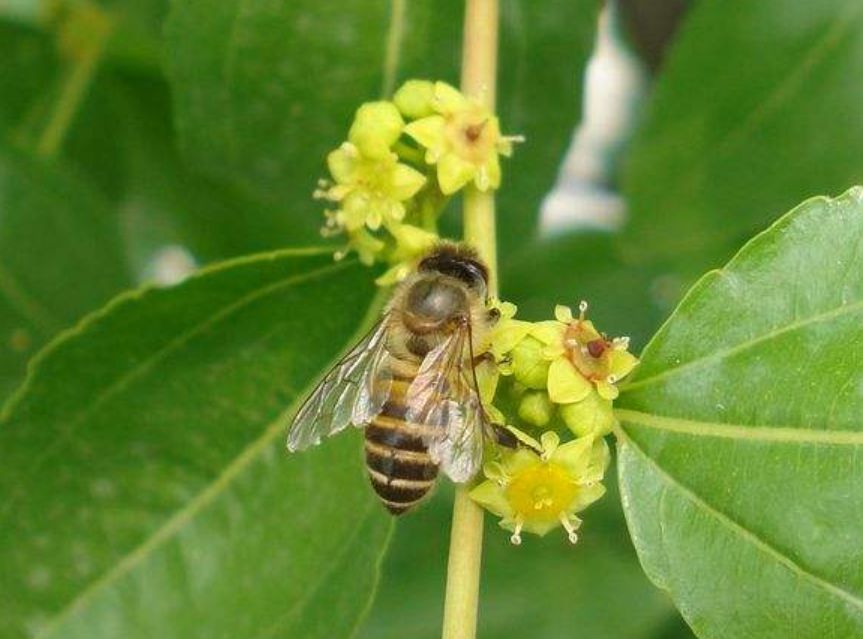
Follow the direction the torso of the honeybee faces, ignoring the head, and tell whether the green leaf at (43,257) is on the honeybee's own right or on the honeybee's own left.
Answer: on the honeybee's own left

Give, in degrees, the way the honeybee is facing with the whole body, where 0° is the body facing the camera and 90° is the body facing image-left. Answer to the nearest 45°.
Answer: approximately 180°
